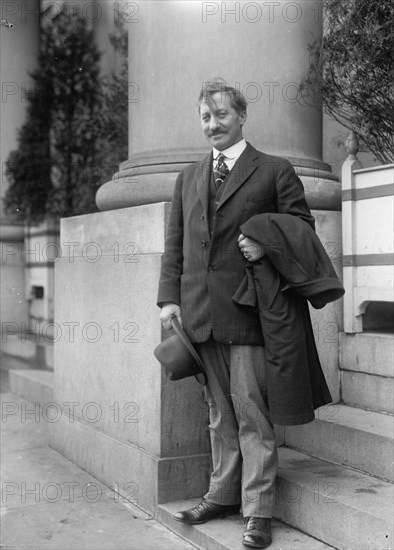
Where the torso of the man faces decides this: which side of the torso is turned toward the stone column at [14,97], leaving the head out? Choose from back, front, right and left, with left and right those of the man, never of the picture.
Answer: right

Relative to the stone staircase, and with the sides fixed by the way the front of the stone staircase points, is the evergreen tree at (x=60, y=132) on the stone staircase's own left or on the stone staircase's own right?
on the stone staircase's own right

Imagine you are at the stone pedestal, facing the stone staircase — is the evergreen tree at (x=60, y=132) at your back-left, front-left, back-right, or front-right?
back-left

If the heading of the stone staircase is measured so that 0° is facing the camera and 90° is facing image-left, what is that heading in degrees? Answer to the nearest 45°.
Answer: approximately 45°

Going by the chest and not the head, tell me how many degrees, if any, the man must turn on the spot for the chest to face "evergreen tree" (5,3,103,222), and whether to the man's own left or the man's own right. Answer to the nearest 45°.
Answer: approximately 135° to the man's own right

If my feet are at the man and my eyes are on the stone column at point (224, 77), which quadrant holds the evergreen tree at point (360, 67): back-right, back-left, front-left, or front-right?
front-right

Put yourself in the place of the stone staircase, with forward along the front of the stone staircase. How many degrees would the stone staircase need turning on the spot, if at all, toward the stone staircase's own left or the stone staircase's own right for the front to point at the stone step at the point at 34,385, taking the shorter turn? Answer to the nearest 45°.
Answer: approximately 90° to the stone staircase's own right
